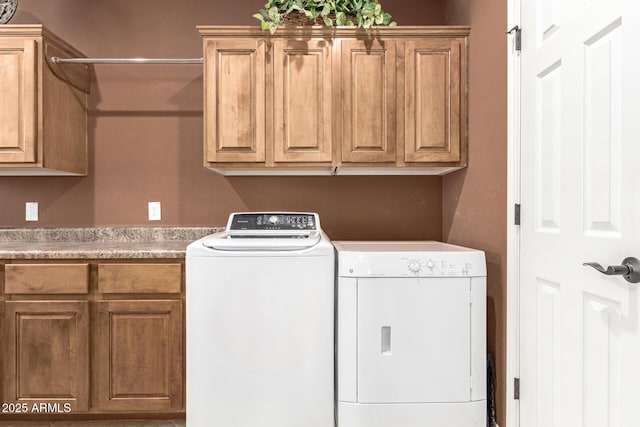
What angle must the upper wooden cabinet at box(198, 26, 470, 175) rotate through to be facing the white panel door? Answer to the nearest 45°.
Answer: approximately 45° to its left

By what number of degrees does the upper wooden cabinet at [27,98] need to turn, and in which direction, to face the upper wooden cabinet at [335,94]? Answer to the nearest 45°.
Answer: approximately 45° to its left

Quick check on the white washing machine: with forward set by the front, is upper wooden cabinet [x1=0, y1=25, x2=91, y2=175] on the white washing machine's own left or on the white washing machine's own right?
on the white washing machine's own right

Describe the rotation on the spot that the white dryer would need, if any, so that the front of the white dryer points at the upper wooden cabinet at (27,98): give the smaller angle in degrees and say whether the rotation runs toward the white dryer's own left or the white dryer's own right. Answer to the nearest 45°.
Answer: approximately 90° to the white dryer's own right

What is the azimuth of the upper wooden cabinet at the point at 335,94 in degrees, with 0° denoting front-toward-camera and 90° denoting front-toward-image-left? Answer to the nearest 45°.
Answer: approximately 0°

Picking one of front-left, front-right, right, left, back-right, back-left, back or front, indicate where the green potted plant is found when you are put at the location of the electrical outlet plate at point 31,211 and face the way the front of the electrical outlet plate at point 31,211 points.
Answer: front-left
